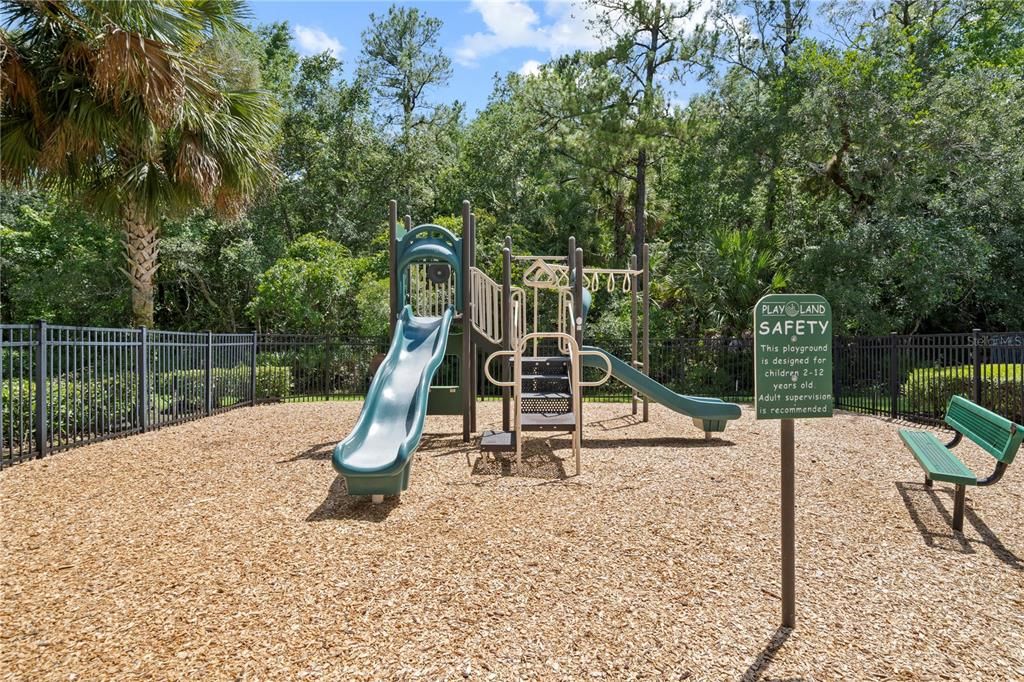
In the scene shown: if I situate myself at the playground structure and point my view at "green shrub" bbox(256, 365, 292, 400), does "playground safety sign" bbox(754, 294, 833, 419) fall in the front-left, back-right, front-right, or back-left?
back-left

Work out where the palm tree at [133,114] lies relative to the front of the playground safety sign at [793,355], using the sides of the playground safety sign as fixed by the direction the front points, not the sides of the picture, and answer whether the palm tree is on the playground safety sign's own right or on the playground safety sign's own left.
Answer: on the playground safety sign's own right

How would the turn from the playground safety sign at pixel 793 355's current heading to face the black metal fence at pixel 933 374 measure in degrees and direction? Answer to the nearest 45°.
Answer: approximately 180°

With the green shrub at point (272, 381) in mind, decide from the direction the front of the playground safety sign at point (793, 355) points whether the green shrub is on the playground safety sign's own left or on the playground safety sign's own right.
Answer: on the playground safety sign's own right

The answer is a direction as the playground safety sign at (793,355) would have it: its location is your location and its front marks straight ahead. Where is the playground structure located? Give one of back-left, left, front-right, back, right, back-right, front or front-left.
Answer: back-right

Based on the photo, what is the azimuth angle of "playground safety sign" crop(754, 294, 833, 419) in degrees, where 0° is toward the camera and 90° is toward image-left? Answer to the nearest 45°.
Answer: approximately 0°

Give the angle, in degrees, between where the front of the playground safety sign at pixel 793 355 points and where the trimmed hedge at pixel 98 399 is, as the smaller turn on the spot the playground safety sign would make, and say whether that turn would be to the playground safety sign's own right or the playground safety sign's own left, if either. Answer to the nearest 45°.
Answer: approximately 90° to the playground safety sign's own right
